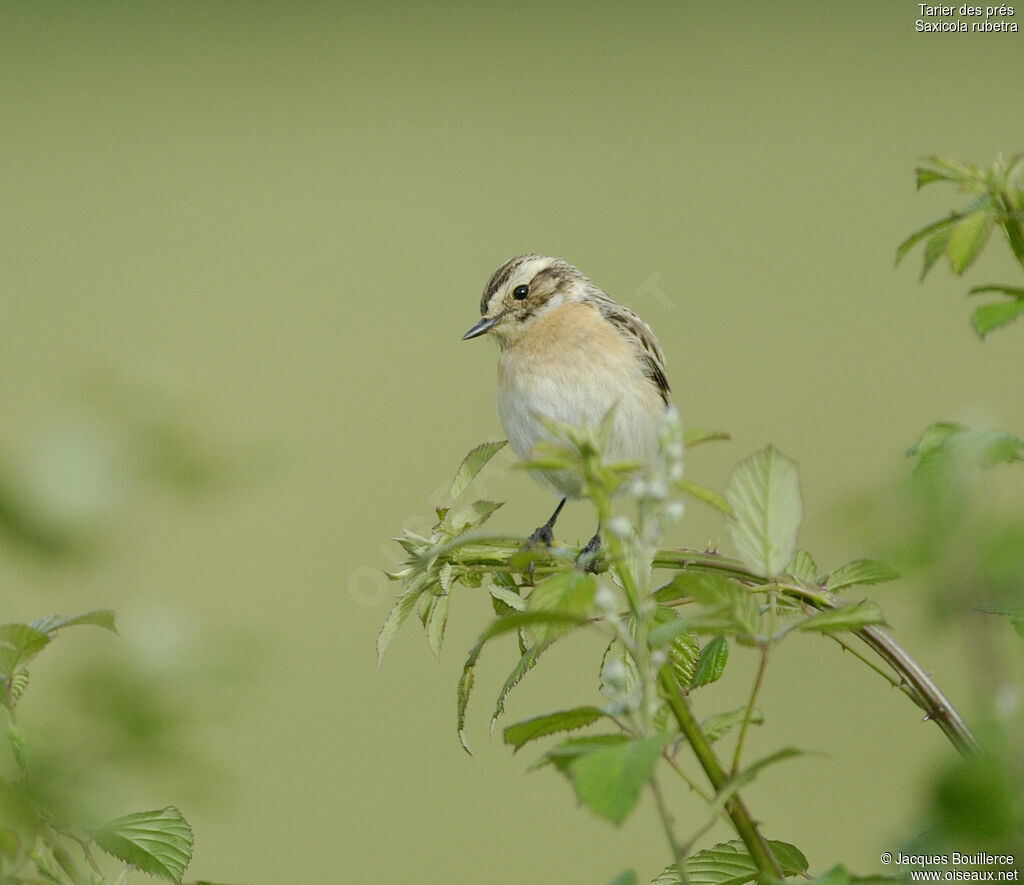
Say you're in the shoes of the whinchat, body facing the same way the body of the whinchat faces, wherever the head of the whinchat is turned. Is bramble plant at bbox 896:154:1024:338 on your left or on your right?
on your left

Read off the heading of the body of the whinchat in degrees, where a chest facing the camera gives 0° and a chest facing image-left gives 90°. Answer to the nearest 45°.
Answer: approximately 45°
